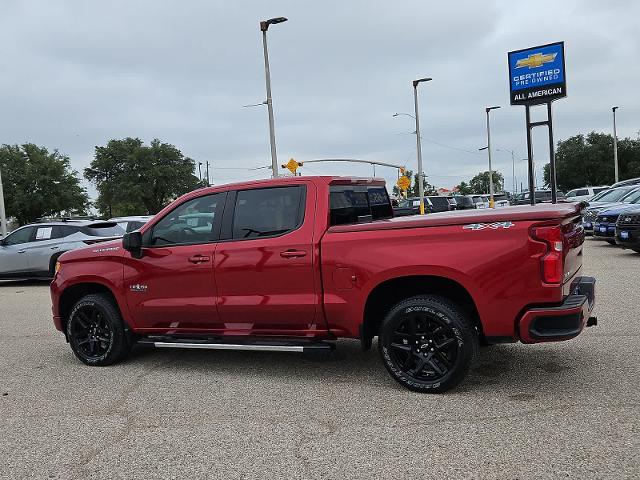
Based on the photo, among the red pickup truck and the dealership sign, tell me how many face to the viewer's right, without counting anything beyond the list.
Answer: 0

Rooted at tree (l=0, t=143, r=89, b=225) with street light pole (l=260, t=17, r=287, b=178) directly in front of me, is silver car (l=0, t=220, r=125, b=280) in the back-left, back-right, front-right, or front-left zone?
front-right

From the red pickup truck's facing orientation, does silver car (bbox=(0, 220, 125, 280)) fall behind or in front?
in front

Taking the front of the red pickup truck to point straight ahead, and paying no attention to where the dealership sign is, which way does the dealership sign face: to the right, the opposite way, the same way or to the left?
to the left

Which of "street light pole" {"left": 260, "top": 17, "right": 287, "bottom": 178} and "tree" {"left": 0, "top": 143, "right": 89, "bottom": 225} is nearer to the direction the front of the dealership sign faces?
the street light pole

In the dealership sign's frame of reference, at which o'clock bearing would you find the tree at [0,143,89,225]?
The tree is roughly at 2 o'clock from the dealership sign.

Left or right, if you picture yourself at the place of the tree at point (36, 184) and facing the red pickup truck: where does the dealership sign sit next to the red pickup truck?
left

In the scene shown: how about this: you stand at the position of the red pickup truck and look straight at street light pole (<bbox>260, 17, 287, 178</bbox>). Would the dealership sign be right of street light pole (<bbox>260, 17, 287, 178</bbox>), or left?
right

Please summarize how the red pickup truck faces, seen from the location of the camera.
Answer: facing away from the viewer and to the left of the viewer

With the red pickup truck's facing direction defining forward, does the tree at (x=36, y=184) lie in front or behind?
in front

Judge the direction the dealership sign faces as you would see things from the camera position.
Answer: facing the viewer and to the left of the viewer
